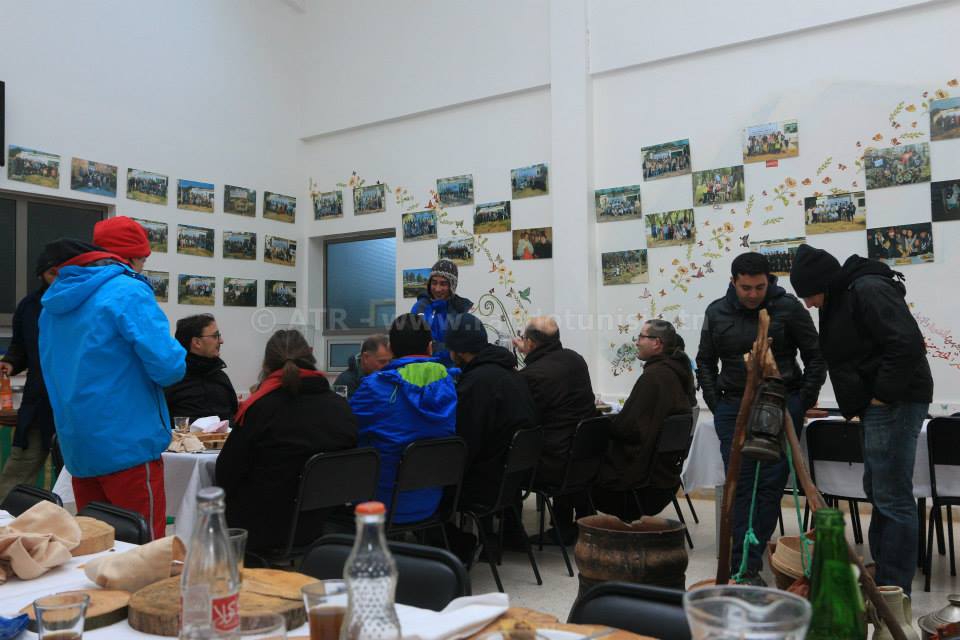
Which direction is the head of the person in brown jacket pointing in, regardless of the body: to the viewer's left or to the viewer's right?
to the viewer's left

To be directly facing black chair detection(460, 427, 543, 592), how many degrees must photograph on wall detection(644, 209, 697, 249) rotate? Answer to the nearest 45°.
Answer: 0° — it already faces it

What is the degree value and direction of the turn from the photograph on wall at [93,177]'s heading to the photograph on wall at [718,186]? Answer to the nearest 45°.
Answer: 0° — it already faces it

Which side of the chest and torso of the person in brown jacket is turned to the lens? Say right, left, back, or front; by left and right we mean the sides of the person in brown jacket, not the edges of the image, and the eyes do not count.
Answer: left

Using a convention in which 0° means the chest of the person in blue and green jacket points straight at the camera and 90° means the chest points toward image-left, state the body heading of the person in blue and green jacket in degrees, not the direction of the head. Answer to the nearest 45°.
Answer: approximately 180°

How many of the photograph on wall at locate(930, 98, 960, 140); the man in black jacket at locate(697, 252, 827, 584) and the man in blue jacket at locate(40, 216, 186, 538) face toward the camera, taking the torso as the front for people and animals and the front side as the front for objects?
2

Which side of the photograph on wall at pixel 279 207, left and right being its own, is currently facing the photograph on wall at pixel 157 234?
right

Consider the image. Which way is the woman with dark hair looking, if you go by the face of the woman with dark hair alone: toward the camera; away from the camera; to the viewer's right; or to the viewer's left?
away from the camera

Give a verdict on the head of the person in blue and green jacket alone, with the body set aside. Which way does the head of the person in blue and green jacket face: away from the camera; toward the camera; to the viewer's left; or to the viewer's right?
away from the camera
